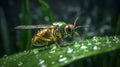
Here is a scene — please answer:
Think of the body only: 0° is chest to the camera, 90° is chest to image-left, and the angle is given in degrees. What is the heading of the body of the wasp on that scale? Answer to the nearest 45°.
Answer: approximately 270°
